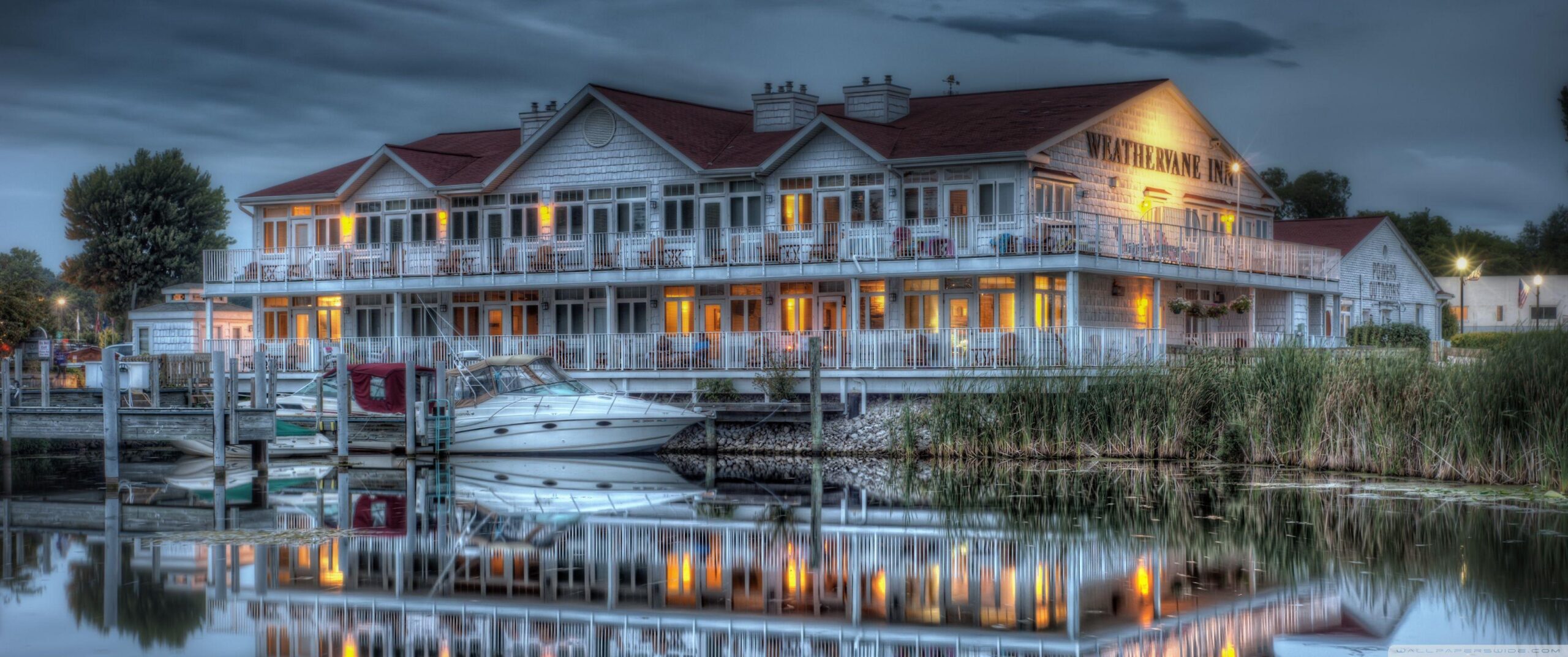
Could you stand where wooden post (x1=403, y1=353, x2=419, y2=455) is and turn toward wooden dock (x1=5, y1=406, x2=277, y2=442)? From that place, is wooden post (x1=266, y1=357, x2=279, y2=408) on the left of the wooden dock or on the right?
right

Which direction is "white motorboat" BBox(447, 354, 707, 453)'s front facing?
to the viewer's right

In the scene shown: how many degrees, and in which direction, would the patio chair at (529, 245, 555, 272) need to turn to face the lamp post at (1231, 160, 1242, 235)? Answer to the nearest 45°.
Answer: approximately 135° to its left

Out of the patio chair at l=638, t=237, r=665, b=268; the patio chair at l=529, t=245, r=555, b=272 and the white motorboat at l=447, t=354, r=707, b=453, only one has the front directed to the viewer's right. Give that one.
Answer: the white motorboat

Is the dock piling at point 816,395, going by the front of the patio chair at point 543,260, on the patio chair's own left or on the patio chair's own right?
on the patio chair's own left

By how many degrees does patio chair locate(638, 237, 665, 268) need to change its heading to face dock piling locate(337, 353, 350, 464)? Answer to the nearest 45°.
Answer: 0° — it already faces it

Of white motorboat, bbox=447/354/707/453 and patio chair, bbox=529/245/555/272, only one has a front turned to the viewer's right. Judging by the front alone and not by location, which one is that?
the white motorboat

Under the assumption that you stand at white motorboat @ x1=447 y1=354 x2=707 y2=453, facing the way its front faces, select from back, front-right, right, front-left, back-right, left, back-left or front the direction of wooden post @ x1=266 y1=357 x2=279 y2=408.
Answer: back

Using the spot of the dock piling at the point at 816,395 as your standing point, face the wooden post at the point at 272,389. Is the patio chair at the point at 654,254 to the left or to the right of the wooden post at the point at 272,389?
right

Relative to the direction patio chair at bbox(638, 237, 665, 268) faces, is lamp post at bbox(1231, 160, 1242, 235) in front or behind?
behind

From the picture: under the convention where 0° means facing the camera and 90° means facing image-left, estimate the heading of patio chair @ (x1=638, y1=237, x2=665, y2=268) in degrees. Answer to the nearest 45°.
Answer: approximately 45°
